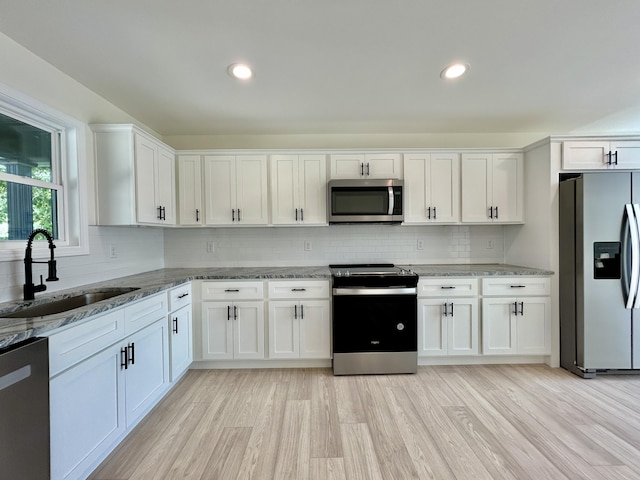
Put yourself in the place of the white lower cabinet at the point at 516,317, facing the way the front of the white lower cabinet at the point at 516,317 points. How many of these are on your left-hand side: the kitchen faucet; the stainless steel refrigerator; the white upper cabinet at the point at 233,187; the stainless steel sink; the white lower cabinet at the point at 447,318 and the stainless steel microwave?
1

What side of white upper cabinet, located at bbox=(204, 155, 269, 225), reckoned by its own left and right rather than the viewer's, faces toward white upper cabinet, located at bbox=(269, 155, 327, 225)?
left

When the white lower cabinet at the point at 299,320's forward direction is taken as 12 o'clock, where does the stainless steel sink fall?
The stainless steel sink is roughly at 2 o'clock from the white lower cabinet.

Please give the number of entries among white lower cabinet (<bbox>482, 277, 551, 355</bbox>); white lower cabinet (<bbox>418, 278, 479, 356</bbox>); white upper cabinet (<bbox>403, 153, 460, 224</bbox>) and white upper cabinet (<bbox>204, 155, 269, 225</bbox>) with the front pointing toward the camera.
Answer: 4

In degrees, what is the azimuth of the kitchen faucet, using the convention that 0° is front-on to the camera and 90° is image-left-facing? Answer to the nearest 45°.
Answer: approximately 315°

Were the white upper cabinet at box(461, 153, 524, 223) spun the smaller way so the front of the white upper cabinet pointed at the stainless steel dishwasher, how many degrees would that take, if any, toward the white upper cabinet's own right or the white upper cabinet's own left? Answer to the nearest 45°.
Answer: approximately 45° to the white upper cabinet's own right

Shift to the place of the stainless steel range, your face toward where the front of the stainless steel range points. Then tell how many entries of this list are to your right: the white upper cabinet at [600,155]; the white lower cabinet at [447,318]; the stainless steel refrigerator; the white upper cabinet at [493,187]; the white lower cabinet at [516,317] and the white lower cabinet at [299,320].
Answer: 1

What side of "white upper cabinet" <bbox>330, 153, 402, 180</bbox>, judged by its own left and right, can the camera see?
front

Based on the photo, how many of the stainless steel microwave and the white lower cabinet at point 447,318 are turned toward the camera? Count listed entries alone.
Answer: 2

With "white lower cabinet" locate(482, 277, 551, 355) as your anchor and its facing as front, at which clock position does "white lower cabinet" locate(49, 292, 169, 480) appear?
"white lower cabinet" locate(49, 292, 169, 480) is roughly at 1 o'clock from "white lower cabinet" locate(482, 277, 551, 355).

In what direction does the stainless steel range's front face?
toward the camera

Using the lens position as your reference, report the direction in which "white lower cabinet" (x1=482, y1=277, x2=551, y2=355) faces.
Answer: facing the viewer

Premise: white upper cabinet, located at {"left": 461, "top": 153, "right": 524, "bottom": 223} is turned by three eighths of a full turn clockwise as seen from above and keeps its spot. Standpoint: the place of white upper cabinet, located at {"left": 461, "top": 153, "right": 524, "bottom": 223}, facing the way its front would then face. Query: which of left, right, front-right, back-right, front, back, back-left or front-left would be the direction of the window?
left

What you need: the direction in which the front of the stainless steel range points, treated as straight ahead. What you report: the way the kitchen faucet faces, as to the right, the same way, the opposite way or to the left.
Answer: to the left

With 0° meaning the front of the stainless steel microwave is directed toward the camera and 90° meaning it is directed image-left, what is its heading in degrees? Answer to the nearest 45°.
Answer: approximately 0°

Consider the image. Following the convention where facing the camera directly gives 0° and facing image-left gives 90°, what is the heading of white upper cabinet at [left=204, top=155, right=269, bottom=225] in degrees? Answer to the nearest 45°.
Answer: approximately 0°

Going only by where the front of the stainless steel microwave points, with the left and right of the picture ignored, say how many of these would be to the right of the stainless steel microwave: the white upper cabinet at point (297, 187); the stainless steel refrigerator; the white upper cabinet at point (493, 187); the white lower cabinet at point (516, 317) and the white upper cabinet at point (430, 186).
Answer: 1

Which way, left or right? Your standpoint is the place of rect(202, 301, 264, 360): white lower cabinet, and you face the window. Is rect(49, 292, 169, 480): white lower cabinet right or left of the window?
left
